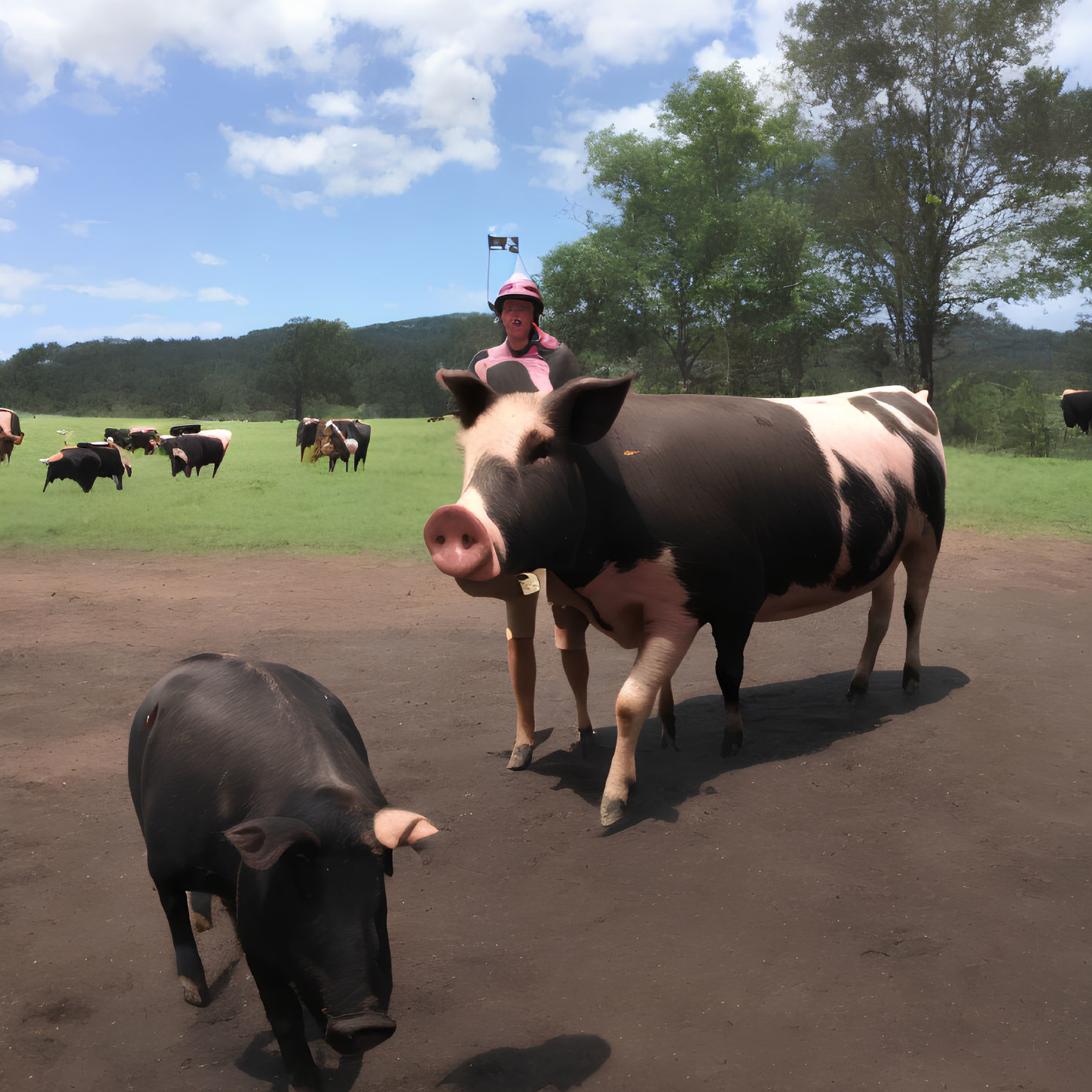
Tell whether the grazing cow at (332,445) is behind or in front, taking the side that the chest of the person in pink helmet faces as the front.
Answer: behind

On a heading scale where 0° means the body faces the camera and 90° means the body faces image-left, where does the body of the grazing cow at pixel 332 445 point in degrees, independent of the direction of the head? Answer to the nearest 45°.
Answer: approximately 45°

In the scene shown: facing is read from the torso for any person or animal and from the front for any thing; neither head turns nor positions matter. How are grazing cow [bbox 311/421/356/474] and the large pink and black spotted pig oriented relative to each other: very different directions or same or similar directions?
same or similar directions

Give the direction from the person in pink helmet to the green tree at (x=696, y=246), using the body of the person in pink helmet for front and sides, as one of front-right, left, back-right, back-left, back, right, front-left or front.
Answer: back

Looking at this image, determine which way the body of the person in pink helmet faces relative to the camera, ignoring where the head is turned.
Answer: toward the camera

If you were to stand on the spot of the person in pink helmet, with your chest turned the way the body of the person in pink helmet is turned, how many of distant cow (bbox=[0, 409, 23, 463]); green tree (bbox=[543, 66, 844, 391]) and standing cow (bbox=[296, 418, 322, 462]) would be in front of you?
0

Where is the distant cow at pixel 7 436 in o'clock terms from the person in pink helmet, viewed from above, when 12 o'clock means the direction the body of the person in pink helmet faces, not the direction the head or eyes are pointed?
The distant cow is roughly at 5 o'clock from the person in pink helmet.

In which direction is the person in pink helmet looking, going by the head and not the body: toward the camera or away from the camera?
toward the camera

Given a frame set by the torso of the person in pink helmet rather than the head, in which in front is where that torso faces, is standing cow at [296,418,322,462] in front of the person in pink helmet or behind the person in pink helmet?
behind

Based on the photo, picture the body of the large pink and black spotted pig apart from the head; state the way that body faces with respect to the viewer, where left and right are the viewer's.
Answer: facing the viewer and to the left of the viewer

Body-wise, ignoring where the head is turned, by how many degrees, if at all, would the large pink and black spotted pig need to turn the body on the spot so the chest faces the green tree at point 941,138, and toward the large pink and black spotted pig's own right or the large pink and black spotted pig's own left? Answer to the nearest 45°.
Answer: approximately 135° to the large pink and black spotted pig's own right

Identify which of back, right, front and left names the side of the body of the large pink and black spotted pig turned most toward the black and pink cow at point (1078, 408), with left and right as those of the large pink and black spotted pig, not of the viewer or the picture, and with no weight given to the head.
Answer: back

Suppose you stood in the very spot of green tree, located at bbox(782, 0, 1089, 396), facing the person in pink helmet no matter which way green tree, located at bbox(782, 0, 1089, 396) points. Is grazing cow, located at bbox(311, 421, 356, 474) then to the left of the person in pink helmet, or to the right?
right

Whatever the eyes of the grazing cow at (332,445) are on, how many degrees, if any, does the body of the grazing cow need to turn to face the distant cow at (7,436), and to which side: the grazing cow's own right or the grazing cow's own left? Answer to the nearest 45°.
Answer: approximately 45° to the grazing cow's own right

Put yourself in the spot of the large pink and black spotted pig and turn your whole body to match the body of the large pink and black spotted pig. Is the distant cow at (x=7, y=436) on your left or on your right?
on your right

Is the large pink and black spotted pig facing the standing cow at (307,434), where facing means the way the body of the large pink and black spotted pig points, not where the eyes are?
no

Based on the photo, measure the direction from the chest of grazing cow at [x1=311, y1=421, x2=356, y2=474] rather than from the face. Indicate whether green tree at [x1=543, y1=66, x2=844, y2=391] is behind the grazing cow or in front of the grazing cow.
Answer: behind
